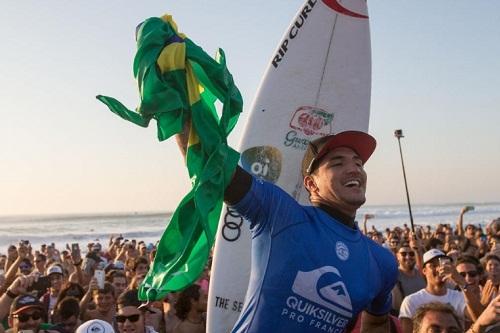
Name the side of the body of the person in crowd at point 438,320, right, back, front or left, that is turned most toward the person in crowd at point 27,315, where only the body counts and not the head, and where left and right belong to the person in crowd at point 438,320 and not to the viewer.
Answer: right

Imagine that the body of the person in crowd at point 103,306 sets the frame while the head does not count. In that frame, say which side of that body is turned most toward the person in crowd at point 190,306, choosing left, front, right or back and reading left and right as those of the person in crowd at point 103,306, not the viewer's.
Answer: left

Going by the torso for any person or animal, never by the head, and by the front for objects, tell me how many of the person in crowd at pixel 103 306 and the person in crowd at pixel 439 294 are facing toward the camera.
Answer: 2

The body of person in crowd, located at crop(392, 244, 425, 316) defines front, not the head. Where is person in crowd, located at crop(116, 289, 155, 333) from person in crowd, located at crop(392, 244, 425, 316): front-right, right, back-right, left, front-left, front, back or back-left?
front-right

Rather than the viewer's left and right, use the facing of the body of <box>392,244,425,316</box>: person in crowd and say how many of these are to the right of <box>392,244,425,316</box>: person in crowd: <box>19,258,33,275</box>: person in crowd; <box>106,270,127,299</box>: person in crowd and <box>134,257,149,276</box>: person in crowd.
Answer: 3

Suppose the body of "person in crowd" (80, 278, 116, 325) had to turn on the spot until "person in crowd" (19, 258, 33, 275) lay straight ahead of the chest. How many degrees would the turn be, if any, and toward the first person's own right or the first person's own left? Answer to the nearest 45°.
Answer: approximately 180°
